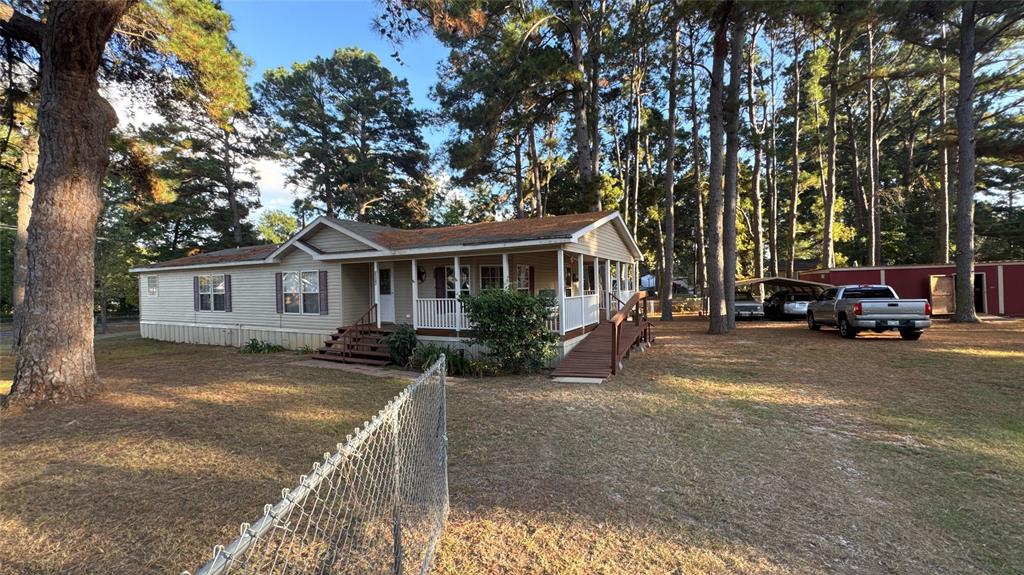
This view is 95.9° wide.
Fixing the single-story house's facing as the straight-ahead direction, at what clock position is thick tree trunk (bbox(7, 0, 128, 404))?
The thick tree trunk is roughly at 12 o'clock from the single-story house.

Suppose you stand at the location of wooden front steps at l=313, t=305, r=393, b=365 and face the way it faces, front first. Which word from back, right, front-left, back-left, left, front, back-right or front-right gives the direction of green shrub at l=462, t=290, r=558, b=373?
left

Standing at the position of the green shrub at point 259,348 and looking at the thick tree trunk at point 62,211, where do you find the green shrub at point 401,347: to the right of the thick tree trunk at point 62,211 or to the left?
left

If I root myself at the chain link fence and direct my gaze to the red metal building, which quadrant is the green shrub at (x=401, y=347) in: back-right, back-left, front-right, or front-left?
front-left

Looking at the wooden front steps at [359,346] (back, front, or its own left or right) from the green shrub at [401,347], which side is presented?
left

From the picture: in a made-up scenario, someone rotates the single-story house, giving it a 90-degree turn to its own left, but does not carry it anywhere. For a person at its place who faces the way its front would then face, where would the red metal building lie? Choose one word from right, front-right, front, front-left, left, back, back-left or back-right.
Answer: front-left

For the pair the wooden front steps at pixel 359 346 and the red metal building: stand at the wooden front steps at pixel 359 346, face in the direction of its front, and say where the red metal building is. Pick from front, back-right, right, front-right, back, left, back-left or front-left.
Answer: back-left

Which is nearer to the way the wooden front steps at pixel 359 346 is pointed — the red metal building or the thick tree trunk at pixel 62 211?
the thick tree trunk

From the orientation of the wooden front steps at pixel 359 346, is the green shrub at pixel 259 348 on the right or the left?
on its right

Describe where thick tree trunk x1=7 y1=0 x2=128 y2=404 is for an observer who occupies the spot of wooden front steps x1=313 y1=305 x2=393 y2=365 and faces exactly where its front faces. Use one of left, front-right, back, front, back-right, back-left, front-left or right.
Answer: front

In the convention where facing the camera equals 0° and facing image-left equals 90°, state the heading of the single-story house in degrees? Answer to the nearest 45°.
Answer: approximately 45°

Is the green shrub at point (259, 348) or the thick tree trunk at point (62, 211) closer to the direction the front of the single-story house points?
the thick tree trunk
